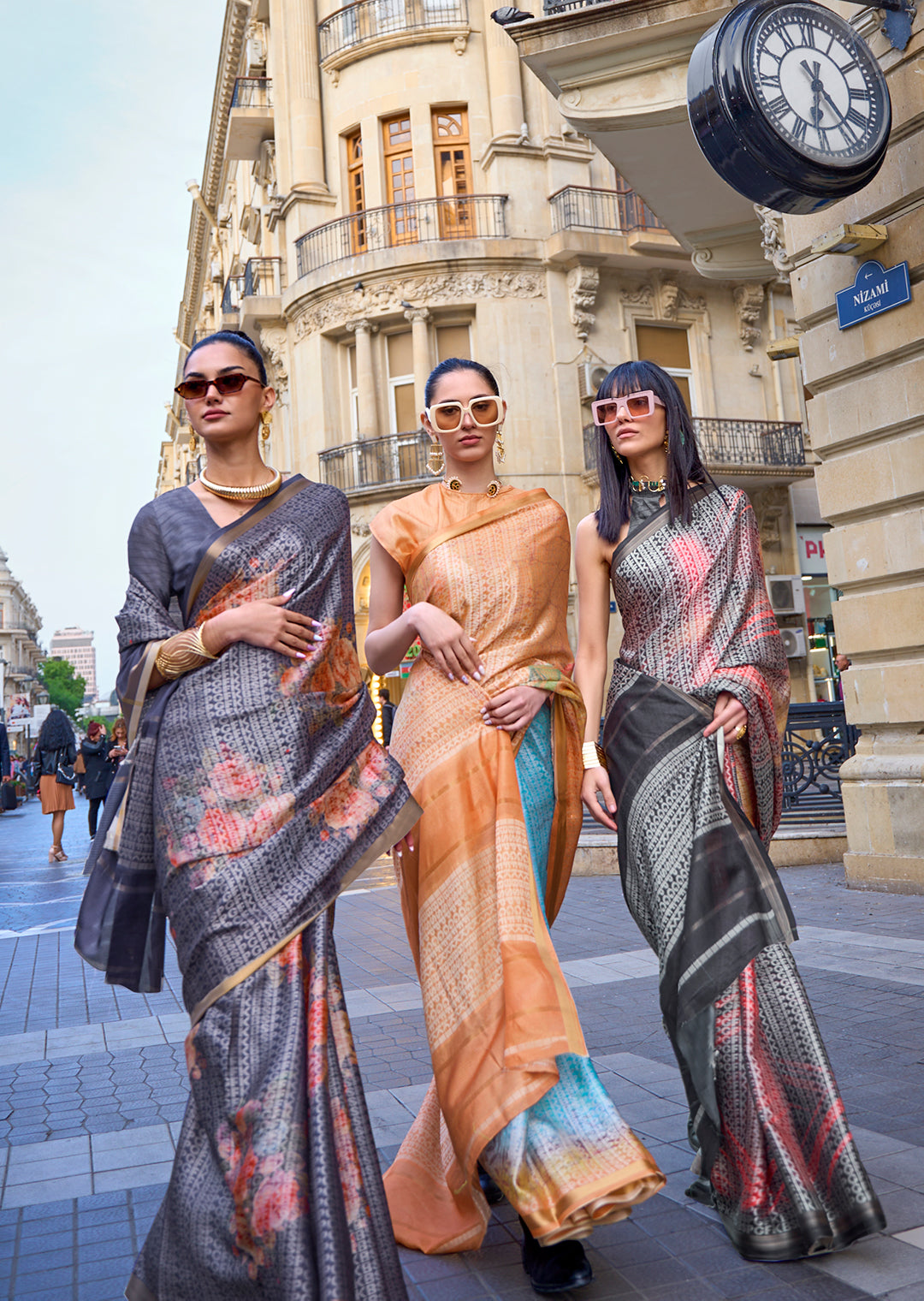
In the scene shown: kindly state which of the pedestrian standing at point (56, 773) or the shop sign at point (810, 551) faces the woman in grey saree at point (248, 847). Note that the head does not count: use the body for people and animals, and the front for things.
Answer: the shop sign

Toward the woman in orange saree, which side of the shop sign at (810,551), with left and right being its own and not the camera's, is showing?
front

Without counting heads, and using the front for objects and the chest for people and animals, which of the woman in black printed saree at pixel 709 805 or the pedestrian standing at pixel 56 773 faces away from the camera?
the pedestrian standing

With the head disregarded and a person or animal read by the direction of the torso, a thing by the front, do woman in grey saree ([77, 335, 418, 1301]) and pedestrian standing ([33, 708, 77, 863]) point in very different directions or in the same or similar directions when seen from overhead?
very different directions

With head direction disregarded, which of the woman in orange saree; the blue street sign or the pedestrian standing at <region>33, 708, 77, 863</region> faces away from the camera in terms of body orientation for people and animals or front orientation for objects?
the pedestrian standing

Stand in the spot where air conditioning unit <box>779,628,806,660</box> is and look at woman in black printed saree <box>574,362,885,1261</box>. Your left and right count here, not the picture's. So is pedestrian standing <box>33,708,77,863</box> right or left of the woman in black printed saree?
right

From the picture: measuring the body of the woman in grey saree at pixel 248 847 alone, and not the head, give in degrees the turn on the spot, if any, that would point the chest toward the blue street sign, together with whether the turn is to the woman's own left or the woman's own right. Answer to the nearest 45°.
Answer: approximately 135° to the woman's own left

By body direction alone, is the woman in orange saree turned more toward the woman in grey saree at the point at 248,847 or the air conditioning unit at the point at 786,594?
the woman in grey saree
